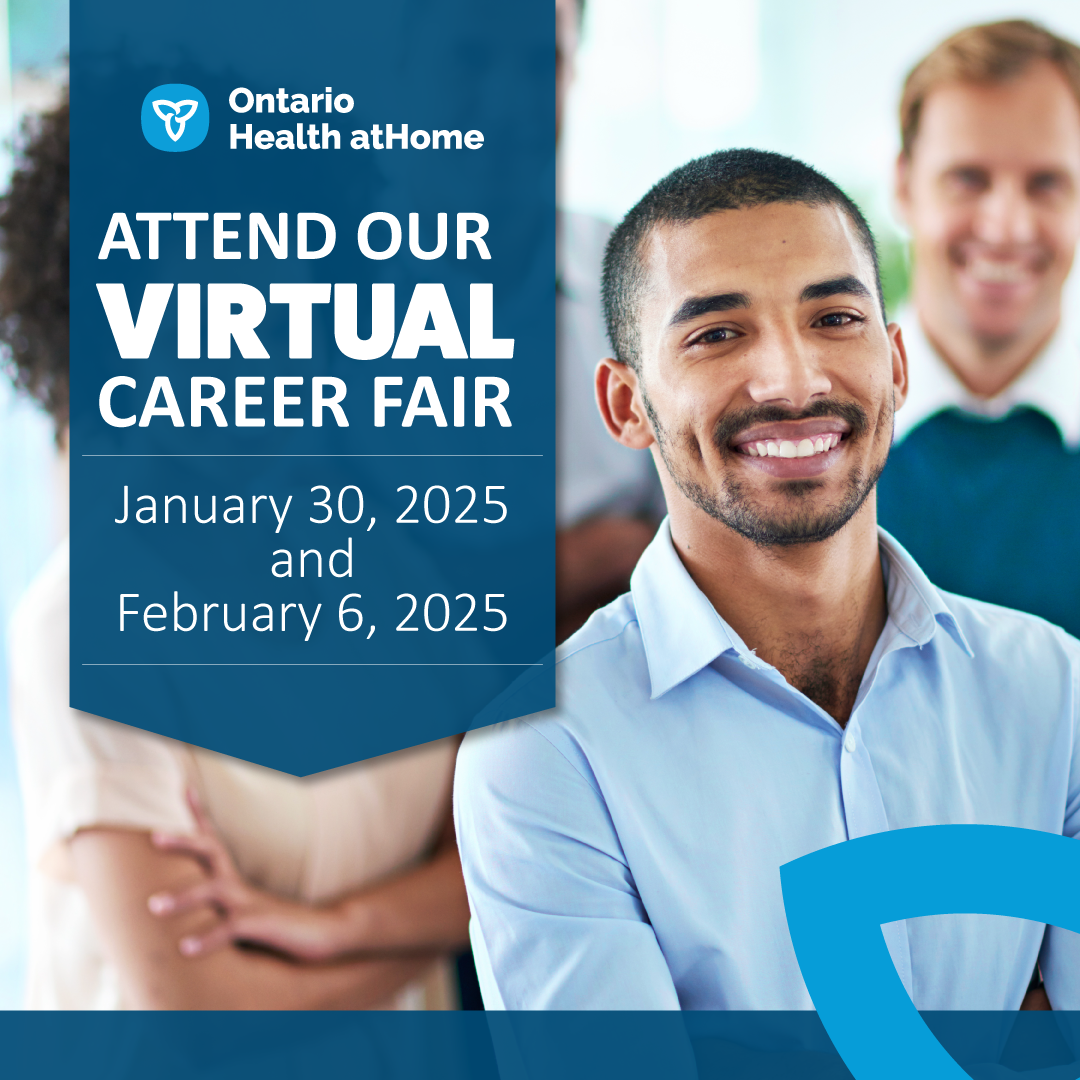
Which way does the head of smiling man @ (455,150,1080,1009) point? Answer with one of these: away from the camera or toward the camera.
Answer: toward the camera

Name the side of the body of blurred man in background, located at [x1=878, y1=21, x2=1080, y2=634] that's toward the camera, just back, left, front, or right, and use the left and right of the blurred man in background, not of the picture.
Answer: front
